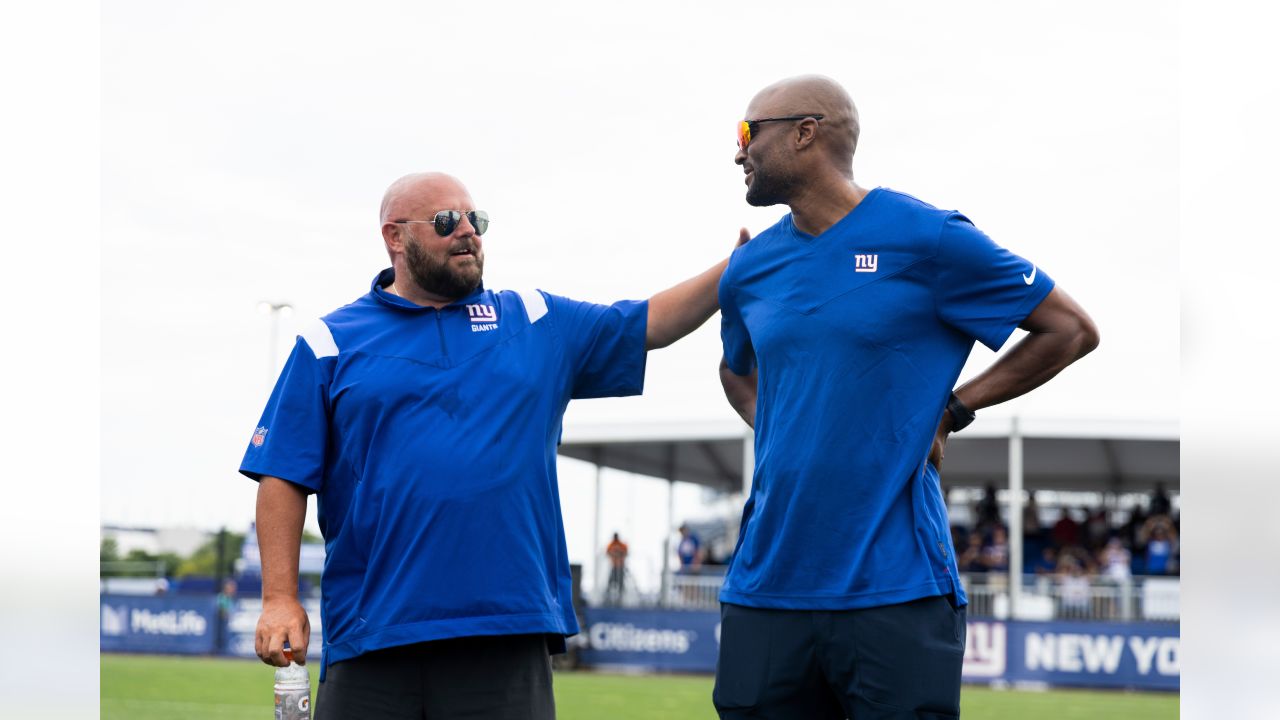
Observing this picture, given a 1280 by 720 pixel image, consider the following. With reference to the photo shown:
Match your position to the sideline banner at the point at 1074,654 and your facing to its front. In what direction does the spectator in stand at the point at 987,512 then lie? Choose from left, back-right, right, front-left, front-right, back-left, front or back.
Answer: back

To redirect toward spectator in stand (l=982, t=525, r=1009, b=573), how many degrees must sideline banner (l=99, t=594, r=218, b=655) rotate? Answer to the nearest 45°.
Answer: approximately 45° to its left

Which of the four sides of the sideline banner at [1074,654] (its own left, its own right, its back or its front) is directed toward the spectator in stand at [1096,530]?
back

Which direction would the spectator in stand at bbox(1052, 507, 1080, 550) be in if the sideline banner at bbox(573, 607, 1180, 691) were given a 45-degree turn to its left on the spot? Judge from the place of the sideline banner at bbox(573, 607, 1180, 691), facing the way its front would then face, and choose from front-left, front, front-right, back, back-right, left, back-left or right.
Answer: back-left

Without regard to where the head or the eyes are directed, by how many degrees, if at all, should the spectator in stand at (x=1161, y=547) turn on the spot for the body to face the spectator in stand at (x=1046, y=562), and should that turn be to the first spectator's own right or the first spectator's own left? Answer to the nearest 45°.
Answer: approximately 135° to the first spectator's own right

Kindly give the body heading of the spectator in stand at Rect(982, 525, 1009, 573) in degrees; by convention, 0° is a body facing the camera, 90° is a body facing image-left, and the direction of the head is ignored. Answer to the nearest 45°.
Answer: approximately 0°

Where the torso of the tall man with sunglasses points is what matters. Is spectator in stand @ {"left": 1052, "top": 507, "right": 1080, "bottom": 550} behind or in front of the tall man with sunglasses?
behind

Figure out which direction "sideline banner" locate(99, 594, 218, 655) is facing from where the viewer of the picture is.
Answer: facing the viewer

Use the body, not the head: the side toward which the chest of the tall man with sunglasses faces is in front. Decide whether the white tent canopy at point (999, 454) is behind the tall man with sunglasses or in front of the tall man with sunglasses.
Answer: behind

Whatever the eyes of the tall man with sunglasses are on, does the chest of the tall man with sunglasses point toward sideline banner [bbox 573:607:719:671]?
no

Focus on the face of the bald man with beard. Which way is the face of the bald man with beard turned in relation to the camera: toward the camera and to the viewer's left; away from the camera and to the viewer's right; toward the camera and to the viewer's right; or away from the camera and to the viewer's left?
toward the camera and to the viewer's right

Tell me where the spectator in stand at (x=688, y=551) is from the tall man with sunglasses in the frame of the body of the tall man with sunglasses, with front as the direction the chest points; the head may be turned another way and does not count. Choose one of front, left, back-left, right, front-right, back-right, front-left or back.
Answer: back-right

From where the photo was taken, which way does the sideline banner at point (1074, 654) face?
toward the camera

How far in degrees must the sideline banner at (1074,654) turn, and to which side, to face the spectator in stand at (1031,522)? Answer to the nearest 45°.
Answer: approximately 180°

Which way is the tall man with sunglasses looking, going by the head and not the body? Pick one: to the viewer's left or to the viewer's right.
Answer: to the viewer's left

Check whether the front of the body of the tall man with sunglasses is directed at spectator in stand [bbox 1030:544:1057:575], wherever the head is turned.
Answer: no
